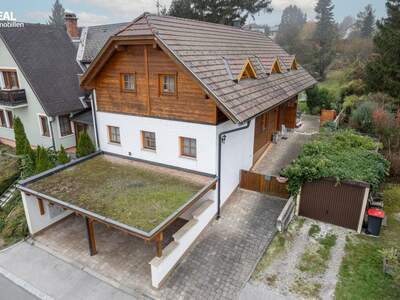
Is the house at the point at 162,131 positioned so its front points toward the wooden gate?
no

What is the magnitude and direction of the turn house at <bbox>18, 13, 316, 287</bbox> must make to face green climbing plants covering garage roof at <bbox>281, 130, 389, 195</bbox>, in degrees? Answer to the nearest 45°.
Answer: approximately 135° to its left

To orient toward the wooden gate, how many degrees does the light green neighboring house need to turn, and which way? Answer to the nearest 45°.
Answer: approximately 90° to its left

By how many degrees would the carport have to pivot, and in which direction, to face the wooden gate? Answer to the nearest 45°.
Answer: approximately 135° to its left

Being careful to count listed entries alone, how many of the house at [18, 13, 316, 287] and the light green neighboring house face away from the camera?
0

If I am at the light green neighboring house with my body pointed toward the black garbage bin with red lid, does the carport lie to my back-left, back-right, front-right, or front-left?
front-right

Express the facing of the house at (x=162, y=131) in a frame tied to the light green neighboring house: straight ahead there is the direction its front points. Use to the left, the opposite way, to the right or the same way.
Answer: the same way

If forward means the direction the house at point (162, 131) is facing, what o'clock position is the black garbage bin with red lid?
The black garbage bin with red lid is roughly at 10 o'clock from the house.

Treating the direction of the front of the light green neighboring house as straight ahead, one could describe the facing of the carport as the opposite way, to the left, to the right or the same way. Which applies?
the same way

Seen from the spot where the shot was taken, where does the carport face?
facing the viewer and to the left of the viewer

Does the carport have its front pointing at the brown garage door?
no

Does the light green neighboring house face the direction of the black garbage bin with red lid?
no

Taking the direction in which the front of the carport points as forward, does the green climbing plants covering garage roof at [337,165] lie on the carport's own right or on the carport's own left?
on the carport's own left

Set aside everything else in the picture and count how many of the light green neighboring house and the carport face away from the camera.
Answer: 0

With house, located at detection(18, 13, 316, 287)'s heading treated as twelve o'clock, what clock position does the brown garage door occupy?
The brown garage door is roughly at 8 o'clock from the house.
